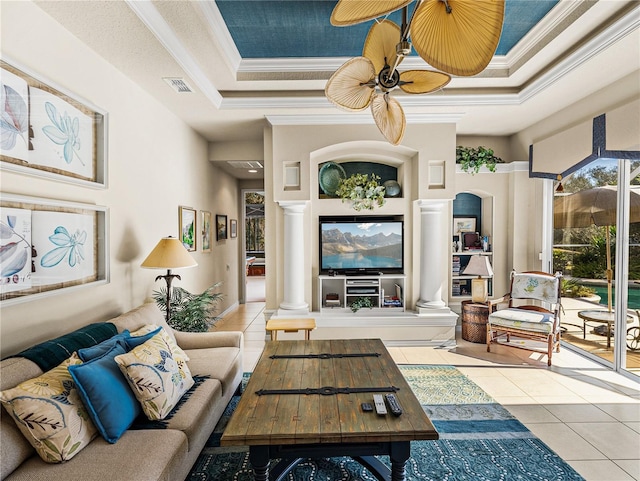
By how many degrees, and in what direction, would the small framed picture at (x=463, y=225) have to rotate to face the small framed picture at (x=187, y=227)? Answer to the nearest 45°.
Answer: approximately 45° to its right

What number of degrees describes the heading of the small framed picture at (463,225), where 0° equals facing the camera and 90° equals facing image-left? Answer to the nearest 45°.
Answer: approximately 0°

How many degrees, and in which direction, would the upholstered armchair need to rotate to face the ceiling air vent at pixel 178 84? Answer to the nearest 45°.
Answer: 0° — it already faces it

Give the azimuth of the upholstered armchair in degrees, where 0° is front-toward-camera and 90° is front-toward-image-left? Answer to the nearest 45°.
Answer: approximately 45°

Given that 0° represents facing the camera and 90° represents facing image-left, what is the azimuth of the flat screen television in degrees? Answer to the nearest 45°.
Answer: approximately 0°

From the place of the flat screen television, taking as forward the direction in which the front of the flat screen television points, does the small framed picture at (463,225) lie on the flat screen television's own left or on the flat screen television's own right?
on the flat screen television's own left

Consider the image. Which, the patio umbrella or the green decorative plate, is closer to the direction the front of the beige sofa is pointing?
the patio umbrella

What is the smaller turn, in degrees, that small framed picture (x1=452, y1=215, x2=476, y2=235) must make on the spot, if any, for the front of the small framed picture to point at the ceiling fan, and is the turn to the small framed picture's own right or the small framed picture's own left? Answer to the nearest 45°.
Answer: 0° — it already faces it

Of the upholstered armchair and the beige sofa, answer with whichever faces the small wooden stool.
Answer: the upholstered armchair

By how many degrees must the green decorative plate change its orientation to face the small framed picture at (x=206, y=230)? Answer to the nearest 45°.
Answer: approximately 90° to its right

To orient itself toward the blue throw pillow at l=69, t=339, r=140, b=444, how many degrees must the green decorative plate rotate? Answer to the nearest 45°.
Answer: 0° — it already faces it
